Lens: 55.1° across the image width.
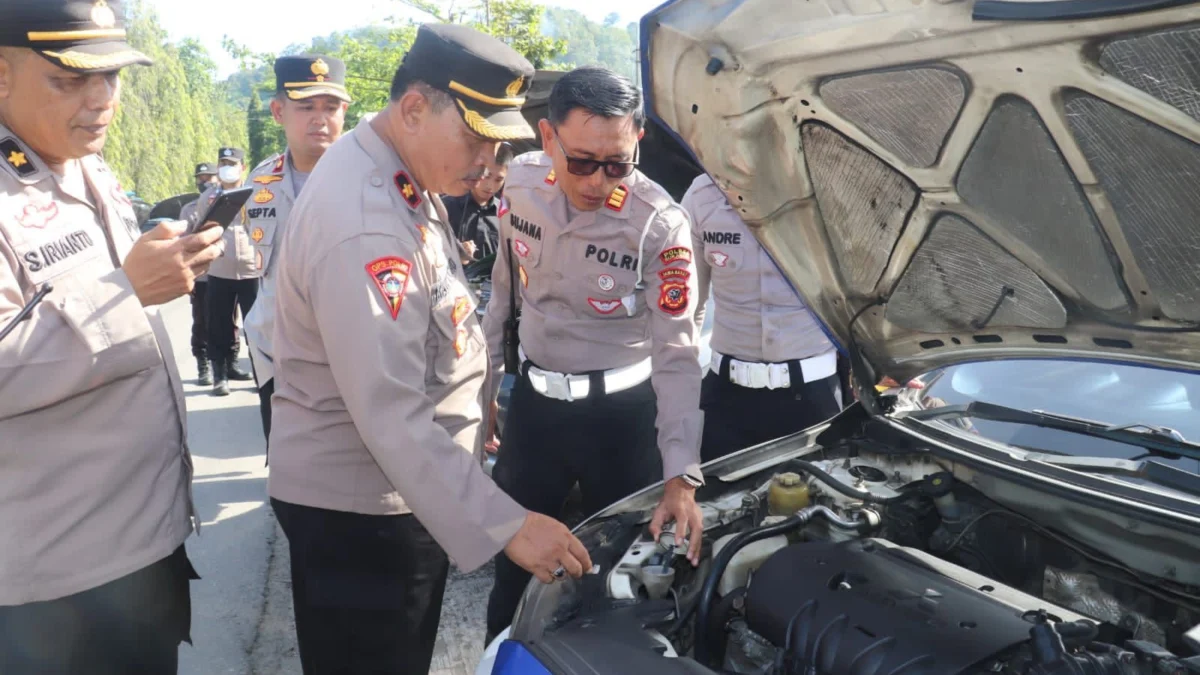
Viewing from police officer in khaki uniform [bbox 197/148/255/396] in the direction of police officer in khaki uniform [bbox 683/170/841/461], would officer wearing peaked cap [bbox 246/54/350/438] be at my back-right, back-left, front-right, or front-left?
front-right

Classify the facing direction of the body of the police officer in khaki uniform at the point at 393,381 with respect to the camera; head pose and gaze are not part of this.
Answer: to the viewer's right

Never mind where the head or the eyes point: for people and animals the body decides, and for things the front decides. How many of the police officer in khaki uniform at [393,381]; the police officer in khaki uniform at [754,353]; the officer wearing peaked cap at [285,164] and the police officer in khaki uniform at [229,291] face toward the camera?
3

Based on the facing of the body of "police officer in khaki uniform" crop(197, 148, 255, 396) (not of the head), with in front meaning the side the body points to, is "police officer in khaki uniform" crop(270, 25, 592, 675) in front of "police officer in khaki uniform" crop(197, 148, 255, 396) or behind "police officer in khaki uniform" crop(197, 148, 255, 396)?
in front

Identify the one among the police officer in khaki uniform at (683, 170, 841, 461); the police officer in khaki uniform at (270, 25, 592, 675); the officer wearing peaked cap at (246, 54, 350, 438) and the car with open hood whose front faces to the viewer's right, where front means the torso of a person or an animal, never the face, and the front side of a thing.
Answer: the police officer in khaki uniform at (270, 25, 592, 675)

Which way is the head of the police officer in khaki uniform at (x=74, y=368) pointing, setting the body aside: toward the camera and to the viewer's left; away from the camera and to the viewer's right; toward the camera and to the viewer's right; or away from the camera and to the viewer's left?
toward the camera and to the viewer's right

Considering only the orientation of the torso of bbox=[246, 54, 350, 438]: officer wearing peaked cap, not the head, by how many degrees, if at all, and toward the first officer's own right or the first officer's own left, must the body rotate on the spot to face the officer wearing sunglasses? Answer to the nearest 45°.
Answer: approximately 45° to the first officer's own left

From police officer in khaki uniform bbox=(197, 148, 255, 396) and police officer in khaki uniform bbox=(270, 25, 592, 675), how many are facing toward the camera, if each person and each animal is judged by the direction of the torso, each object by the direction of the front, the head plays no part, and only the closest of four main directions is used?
1

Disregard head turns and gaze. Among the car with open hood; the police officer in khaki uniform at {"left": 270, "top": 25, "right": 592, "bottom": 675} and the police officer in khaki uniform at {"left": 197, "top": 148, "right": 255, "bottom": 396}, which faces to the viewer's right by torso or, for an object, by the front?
the police officer in khaki uniform at {"left": 270, "top": 25, "right": 592, "bottom": 675}

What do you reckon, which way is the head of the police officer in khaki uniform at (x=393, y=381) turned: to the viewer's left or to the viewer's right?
to the viewer's right

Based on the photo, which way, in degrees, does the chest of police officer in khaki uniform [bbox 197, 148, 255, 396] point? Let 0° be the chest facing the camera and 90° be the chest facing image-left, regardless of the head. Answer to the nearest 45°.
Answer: approximately 0°

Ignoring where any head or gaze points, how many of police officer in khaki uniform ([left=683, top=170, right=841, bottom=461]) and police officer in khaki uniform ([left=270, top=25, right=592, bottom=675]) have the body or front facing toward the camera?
1

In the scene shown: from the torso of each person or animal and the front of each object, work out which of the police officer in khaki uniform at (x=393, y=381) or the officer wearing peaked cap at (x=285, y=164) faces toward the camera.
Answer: the officer wearing peaked cap

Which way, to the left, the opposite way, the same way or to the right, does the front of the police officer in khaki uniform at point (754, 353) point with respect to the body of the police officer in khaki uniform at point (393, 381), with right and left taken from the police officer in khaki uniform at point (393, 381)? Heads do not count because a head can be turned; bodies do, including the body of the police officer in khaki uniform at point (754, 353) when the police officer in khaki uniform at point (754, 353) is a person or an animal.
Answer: to the right
